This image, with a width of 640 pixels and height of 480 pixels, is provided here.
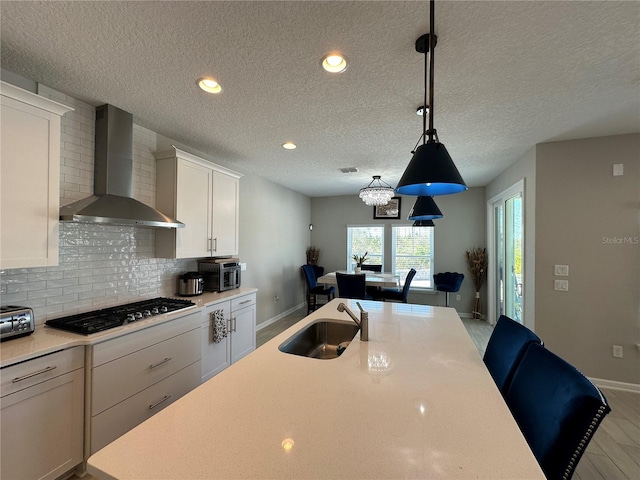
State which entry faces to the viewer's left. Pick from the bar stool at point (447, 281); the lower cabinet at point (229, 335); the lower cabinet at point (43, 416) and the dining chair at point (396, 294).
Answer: the dining chair at point (396, 294)

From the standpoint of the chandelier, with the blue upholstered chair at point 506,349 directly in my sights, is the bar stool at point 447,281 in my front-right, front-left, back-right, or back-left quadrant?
back-left

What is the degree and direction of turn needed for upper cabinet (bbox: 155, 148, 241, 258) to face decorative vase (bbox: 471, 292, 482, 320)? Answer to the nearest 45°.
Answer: approximately 45° to its left

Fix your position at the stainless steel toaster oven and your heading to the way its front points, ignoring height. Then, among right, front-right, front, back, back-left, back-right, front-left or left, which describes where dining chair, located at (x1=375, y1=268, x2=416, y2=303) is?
front-left

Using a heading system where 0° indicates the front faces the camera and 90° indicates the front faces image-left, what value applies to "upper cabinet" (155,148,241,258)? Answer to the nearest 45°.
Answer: approximately 315°

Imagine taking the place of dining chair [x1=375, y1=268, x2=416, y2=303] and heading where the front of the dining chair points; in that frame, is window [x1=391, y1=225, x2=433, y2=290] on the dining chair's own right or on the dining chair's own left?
on the dining chair's own right

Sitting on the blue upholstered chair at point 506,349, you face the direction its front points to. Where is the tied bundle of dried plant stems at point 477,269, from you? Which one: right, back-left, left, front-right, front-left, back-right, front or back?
back-right

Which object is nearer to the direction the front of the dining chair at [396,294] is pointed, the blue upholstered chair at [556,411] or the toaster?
the toaster

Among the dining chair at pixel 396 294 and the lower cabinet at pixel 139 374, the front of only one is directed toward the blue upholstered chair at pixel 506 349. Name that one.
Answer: the lower cabinet

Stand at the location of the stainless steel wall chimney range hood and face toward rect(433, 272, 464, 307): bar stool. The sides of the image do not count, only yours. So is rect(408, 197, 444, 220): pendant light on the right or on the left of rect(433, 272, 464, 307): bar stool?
right

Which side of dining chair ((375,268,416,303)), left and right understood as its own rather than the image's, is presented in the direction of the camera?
left

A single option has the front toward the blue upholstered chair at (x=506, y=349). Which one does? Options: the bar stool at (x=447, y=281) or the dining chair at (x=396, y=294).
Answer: the bar stool at (x=447, y=281)

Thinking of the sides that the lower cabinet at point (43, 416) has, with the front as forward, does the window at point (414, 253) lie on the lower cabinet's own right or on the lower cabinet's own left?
on the lower cabinet's own left

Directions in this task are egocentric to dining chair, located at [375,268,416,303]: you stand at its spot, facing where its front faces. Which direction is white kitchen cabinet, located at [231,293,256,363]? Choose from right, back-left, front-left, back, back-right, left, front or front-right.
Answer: front-left
